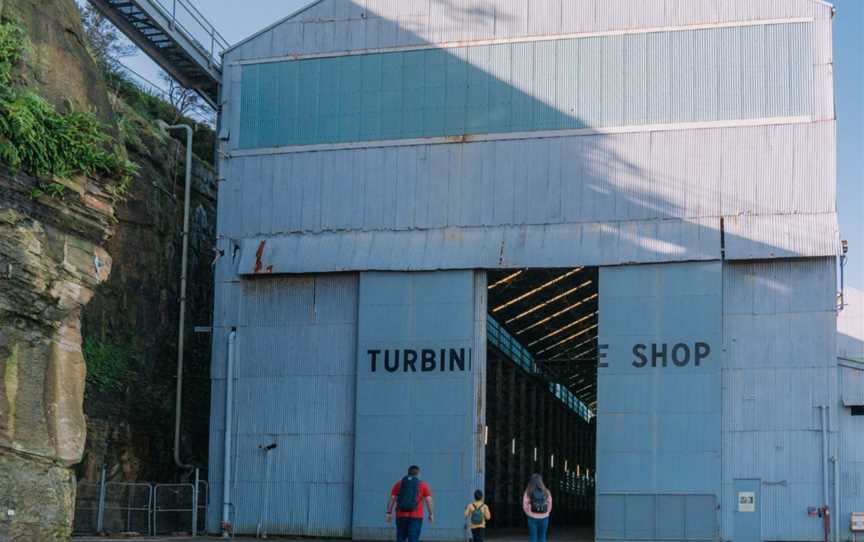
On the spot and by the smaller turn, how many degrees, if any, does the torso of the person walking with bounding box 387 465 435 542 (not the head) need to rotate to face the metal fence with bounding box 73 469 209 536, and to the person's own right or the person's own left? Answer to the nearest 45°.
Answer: approximately 45° to the person's own left

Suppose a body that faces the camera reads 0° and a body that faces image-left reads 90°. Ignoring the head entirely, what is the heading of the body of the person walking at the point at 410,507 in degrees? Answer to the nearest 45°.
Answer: approximately 180°

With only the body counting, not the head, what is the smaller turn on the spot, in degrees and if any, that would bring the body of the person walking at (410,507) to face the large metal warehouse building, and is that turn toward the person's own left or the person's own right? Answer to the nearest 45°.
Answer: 0° — they already face it

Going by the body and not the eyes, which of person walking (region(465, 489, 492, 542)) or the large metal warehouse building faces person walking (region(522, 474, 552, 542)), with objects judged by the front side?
the large metal warehouse building

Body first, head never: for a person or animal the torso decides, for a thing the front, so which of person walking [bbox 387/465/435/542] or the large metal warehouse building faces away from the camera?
the person walking

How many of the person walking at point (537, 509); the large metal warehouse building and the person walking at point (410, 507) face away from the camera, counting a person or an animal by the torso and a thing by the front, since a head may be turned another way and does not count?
2

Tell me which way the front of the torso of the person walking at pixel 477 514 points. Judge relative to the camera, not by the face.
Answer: away from the camera

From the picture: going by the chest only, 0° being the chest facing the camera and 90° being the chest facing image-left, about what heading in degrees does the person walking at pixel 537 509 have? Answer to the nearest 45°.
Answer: approximately 180°

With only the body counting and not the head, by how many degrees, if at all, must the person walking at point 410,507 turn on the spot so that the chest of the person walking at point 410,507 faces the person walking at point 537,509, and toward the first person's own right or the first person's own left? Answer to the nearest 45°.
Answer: approximately 45° to the first person's own right

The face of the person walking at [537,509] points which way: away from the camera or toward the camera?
away from the camera

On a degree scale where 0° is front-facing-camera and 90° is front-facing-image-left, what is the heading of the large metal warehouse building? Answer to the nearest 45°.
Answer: approximately 0°

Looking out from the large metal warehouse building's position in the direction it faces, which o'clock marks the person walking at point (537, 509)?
The person walking is roughly at 12 o'clock from the large metal warehouse building.
